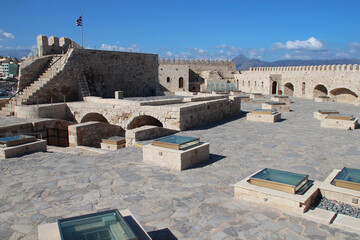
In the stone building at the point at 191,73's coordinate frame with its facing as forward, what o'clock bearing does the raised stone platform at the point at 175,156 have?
The raised stone platform is roughly at 12 o'clock from the stone building.

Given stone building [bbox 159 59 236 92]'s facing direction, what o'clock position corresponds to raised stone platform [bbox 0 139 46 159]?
The raised stone platform is roughly at 12 o'clock from the stone building.

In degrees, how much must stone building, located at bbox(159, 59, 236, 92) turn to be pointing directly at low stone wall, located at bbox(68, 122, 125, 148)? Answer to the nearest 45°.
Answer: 0° — it already faces it

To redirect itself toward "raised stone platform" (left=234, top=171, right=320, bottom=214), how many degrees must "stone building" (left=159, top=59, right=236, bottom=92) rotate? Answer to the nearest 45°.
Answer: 0° — it already faces it

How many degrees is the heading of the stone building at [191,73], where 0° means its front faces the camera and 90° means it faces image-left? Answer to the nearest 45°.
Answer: approximately 0°
